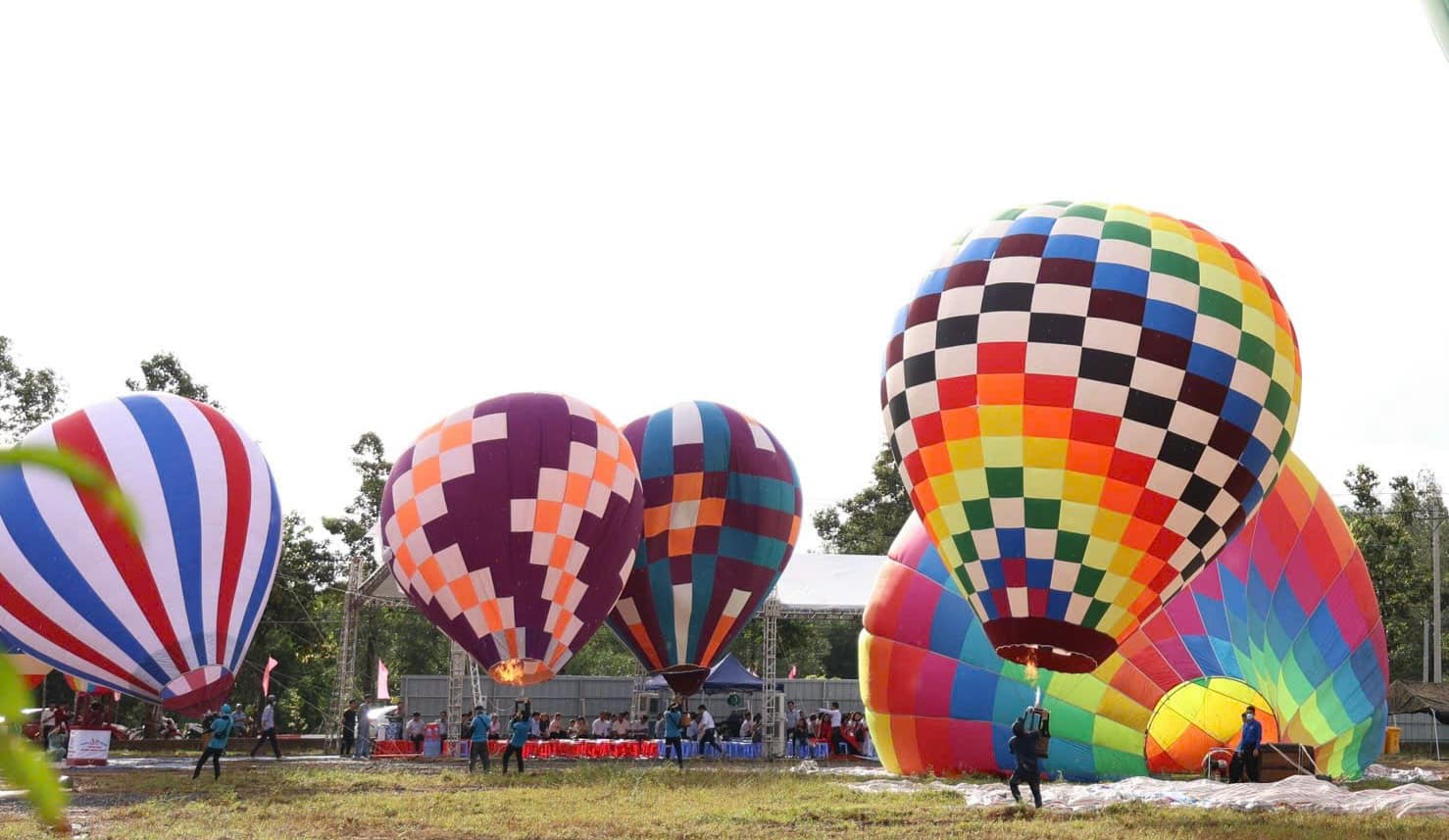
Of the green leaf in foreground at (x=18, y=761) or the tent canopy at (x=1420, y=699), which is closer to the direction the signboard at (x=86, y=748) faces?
the green leaf in foreground

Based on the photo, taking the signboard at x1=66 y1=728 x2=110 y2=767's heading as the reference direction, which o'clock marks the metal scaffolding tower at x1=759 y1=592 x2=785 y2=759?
The metal scaffolding tower is roughly at 9 o'clock from the signboard.

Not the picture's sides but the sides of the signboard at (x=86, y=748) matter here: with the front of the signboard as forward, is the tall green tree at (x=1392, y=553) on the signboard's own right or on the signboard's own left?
on the signboard's own left

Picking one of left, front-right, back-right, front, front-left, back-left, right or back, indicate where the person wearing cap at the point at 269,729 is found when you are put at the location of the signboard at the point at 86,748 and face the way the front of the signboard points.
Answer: back-left

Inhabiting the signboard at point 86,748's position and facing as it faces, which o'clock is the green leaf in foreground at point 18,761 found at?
The green leaf in foreground is roughly at 12 o'clock from the signboard.

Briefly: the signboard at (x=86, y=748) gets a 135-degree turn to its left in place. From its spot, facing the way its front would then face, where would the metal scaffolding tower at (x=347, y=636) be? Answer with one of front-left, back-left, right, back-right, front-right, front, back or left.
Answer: front

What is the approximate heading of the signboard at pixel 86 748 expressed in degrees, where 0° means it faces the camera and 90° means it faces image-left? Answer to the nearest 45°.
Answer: approximately 0°

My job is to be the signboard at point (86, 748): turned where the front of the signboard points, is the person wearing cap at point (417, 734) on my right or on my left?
on my left

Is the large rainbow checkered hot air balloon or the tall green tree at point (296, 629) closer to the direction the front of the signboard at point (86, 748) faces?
the large rainbow checkered hot air balloon

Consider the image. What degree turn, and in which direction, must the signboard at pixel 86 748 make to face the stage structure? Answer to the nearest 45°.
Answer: approximately 90° to its left
